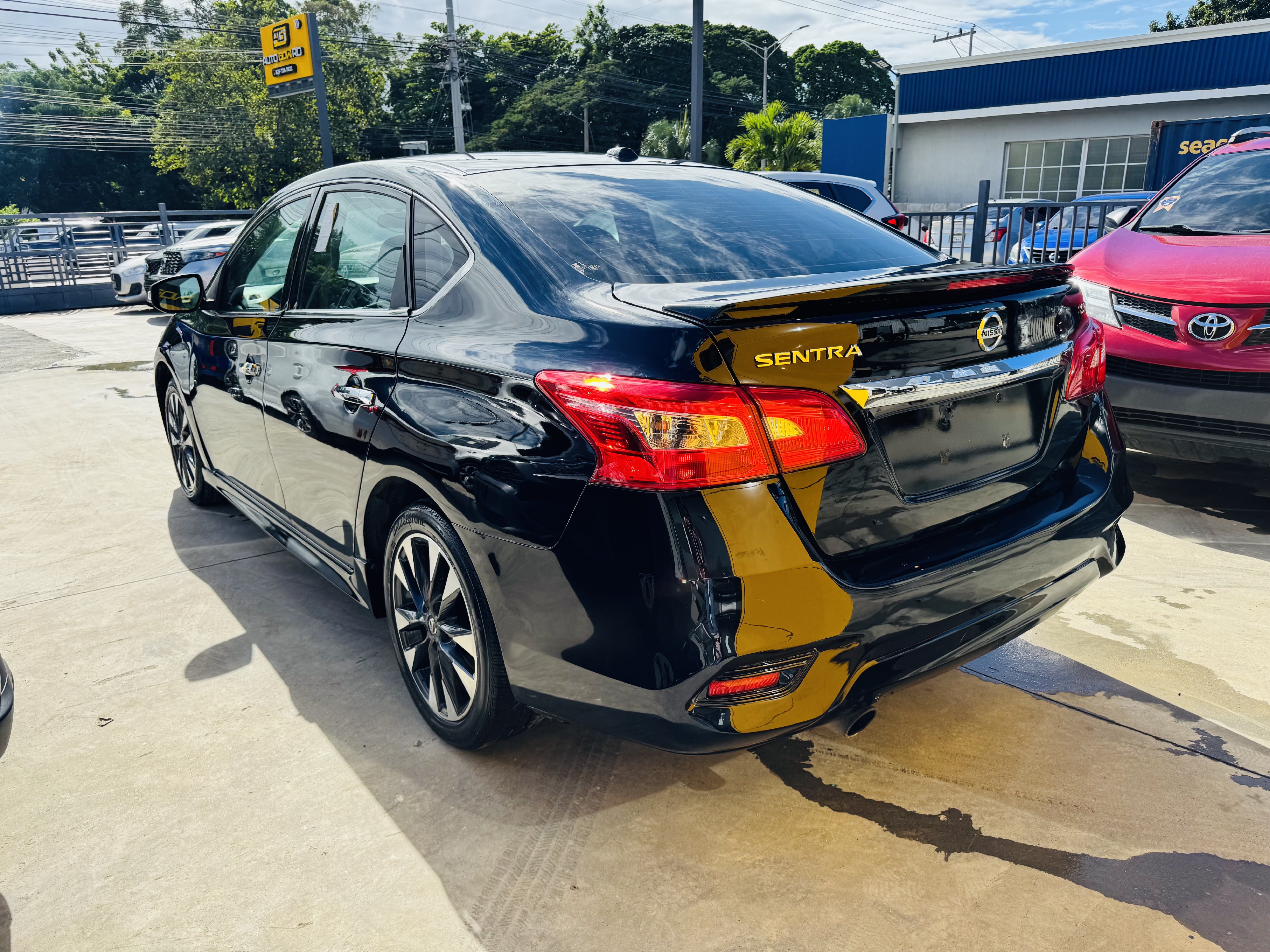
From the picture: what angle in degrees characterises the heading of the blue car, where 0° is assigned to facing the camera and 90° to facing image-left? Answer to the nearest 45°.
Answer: approximately 45°

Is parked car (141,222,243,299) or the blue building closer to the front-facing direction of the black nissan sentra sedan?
the parked car

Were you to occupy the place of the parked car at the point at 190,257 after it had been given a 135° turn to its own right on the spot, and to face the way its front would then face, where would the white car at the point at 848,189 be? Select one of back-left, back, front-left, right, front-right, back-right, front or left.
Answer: back-right

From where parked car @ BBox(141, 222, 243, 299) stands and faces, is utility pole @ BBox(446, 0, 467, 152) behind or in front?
behind

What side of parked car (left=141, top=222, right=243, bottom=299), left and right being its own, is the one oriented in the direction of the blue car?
left

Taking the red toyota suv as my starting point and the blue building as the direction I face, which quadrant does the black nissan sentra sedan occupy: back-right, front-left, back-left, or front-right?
back-left

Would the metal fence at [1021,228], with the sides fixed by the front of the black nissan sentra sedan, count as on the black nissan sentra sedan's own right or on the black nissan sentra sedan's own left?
on the black nissan sentra sedan's own right
